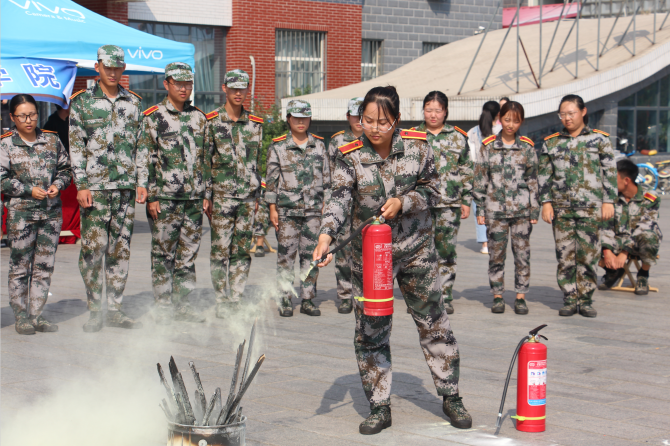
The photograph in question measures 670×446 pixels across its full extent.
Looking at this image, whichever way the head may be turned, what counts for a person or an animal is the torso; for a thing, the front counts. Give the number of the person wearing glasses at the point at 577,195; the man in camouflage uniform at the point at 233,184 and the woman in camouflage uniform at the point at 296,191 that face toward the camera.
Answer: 3

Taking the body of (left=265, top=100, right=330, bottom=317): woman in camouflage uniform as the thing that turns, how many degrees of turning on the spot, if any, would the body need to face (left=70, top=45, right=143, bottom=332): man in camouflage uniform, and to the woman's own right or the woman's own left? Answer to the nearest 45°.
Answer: approximately 45° to the woman's own right

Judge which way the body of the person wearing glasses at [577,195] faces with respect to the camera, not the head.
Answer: toward the camera

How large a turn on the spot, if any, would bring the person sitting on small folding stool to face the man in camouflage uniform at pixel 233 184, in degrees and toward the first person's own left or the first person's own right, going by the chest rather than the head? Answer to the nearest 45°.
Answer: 0° — they already face them

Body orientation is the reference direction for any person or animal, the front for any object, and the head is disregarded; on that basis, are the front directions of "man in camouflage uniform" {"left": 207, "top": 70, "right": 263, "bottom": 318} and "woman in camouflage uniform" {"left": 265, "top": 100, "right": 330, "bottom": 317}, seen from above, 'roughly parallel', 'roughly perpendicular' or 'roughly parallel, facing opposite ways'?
roughly parallel

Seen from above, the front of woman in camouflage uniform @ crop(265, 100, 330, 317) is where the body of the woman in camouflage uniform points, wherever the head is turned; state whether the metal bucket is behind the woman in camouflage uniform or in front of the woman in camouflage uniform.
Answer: in front

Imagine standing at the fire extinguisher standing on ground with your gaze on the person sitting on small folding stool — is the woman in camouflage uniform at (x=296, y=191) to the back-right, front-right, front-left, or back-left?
front-left

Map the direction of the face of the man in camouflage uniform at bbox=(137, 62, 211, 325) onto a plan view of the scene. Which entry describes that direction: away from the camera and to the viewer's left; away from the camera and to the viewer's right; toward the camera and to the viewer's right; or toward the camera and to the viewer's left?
toward the camera and to the viewer's right

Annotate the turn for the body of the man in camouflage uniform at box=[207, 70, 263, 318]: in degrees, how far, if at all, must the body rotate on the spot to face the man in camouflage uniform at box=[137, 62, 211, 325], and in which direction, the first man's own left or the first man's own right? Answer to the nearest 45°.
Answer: approximately 45° to the first man's own right

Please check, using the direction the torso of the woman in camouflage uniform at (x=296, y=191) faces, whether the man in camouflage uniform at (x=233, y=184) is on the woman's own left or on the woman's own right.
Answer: on the woman's own right

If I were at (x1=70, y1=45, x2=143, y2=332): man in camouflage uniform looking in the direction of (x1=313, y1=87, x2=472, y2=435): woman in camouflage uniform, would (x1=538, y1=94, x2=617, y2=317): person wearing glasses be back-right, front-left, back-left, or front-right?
front-left

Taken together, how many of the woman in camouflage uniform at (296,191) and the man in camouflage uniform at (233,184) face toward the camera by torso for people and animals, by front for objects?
2

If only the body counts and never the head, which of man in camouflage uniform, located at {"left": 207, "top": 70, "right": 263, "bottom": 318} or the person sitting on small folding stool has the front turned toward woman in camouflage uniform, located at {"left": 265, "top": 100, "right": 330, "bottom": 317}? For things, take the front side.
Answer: the person sitting on small folding stool
